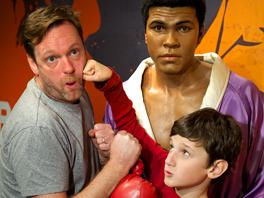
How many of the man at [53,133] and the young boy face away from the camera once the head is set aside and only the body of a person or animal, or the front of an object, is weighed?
0

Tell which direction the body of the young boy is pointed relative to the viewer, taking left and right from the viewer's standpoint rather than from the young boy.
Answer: facing the viewer and to the left of the viewer

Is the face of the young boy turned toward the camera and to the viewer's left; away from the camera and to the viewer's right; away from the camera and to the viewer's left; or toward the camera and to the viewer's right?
toward the camera and to the viewer's left

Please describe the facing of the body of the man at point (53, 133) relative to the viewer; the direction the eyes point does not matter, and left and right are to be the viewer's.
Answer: facing the viewer and to the right of the viewer
